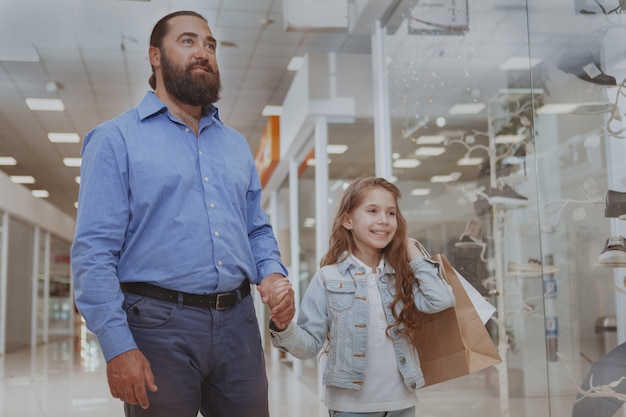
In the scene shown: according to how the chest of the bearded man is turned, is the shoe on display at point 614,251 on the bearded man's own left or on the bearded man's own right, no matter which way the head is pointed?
on the bearded man's own left

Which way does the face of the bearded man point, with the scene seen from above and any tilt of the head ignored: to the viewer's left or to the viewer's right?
to the viewer's right

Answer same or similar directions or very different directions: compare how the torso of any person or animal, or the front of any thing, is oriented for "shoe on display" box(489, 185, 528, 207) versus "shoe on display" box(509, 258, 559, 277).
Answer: same or similar directions

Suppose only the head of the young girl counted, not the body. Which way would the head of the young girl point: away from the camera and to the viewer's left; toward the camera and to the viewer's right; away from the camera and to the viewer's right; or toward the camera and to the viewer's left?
toward the camera and to the viewer's right
